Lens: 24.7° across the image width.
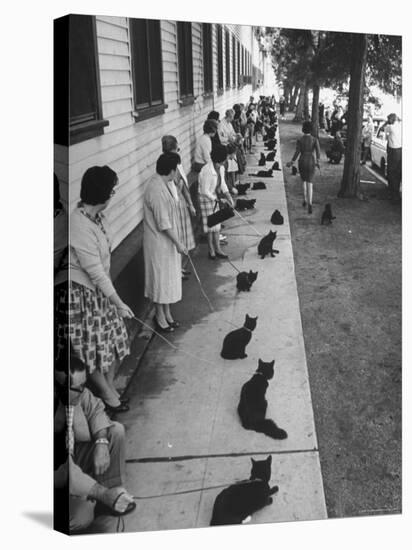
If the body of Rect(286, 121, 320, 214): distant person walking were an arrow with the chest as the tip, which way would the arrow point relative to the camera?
away from the camera

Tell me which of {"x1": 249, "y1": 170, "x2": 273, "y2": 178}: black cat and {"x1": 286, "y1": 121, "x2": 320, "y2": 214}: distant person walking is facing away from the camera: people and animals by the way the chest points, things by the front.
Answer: the distant person walking

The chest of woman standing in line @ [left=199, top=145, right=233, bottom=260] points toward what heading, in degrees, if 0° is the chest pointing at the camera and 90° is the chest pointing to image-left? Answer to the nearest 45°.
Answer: approximately 270°

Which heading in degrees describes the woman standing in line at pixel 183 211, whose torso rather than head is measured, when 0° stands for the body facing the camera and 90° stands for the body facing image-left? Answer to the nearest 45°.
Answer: approximately 270°

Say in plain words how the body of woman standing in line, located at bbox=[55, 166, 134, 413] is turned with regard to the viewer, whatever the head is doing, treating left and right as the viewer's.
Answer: facing to the right of the viewer
